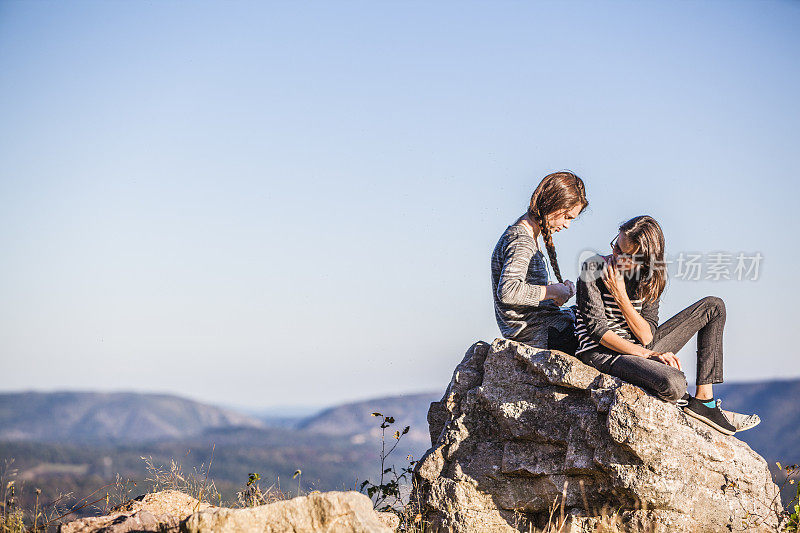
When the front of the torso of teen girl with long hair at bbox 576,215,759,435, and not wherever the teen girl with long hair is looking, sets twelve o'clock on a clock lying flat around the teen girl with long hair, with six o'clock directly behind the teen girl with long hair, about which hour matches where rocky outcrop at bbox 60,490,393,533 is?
The rocky outcrop is roughly at 3 o'clock from the teen girl with long hair.

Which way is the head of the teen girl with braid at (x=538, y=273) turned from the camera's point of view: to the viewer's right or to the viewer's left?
to the viewer's right

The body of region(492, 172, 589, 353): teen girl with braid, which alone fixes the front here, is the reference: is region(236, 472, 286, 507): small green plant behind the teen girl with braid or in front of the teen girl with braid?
behind

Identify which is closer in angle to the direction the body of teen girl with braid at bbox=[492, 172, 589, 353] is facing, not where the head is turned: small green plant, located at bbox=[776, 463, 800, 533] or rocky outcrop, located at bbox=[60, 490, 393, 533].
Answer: the small green plant

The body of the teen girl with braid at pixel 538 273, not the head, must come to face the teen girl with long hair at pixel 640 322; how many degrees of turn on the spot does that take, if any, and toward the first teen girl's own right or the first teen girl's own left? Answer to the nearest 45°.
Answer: approximately 45° to the first teen girl's own right

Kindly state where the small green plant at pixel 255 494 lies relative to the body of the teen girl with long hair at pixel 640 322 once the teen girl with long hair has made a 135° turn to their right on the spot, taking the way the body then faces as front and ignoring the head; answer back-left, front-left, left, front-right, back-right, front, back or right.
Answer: front

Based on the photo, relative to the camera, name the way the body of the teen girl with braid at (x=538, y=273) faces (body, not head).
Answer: to the viewer's right

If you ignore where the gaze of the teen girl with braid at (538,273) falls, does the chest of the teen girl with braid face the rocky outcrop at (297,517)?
no

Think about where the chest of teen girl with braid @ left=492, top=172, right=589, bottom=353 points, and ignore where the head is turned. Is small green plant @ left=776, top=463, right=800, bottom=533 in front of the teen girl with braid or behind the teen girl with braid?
in front

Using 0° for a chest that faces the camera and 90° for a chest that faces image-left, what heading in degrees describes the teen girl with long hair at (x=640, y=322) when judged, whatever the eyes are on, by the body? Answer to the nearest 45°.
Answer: approximately 315°

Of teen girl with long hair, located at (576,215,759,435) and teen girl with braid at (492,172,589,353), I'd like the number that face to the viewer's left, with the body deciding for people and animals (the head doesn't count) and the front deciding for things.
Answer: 0
